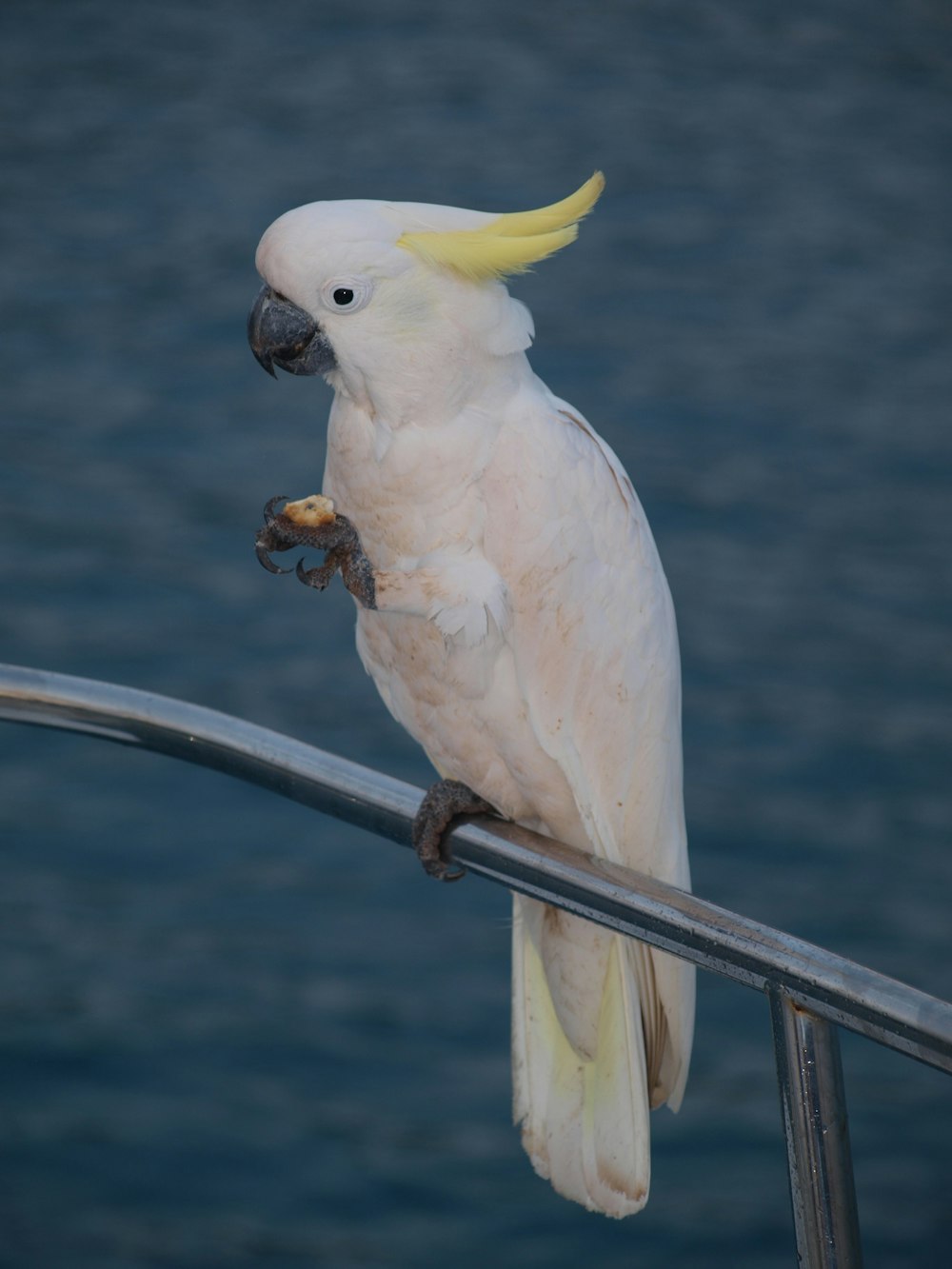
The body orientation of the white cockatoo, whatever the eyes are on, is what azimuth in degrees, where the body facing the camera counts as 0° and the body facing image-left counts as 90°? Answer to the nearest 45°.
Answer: approximately 90°
